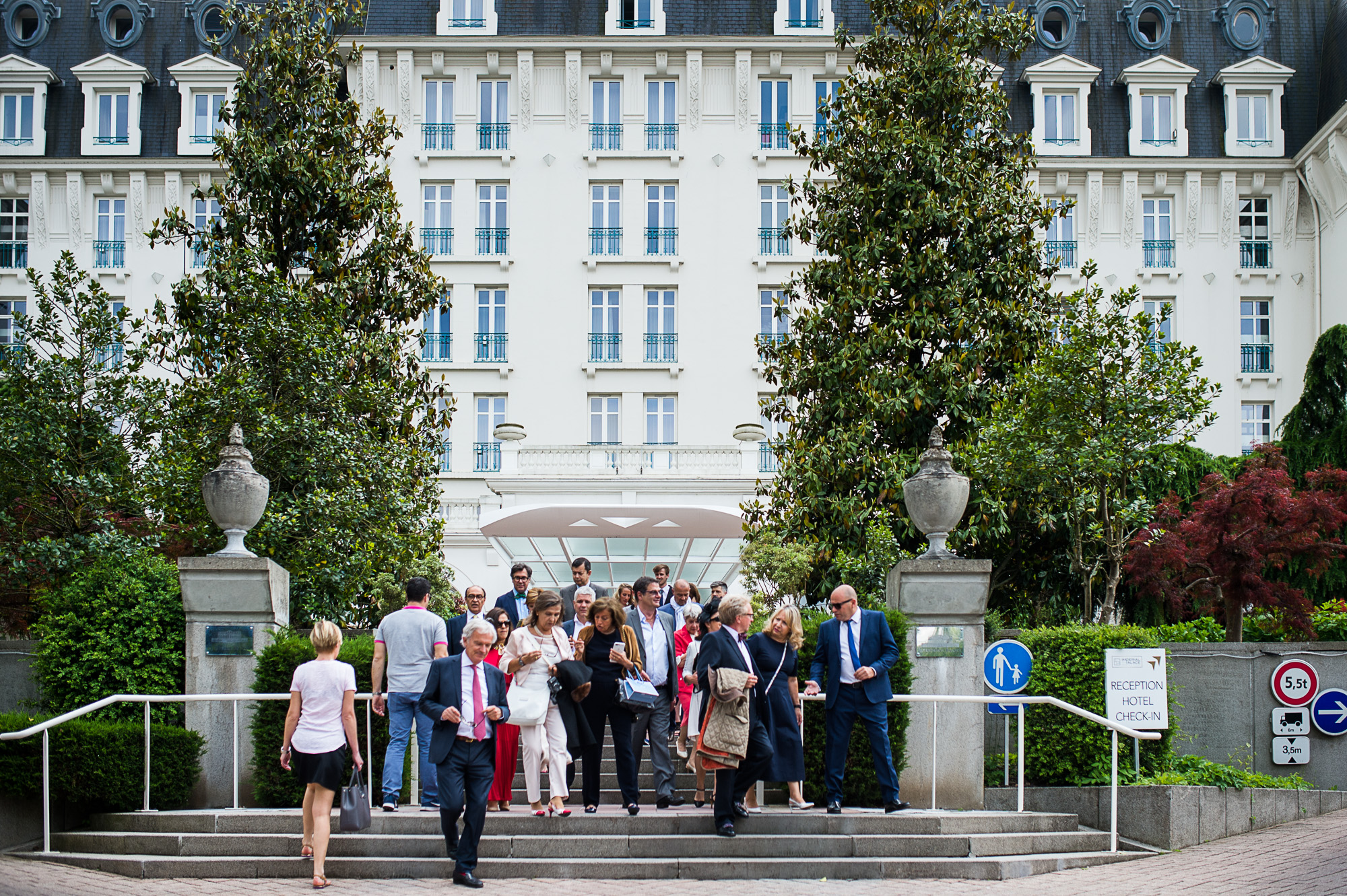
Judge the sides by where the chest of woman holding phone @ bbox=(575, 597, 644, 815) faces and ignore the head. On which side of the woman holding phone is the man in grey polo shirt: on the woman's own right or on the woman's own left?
on the woman's own right

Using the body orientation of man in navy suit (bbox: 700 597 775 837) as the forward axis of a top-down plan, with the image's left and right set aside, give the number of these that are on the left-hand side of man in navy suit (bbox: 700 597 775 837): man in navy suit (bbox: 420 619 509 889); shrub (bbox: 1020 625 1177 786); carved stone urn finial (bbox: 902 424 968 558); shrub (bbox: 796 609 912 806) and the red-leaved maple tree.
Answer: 4

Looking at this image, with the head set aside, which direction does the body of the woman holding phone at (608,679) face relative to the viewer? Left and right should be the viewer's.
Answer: facing the viewer

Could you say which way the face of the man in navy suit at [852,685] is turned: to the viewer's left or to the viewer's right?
to the viewer's left

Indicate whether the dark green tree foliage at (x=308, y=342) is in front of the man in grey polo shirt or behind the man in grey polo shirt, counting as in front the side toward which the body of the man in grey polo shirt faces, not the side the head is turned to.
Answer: in front

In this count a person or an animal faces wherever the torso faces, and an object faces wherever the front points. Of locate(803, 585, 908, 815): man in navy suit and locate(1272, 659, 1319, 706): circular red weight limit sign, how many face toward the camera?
2

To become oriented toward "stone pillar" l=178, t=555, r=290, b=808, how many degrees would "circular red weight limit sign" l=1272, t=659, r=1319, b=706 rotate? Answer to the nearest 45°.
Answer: approximately 45° to its right

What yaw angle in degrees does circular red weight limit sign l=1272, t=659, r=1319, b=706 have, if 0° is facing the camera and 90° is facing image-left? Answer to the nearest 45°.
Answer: approximately 0°

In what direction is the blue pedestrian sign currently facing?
toward the camera

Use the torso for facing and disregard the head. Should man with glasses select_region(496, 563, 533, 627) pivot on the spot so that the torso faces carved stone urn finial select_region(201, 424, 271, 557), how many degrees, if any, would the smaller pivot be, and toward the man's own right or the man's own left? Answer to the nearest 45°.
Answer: approximately 90° to the man's own right

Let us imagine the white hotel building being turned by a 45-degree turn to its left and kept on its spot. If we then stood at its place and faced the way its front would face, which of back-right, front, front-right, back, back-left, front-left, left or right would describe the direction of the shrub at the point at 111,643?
front-right

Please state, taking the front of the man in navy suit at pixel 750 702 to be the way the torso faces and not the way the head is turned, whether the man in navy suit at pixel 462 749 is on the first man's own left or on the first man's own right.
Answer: on the first man's own right

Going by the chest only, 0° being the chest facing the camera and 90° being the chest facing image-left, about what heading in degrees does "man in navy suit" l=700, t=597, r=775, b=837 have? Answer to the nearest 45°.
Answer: approximately 315°

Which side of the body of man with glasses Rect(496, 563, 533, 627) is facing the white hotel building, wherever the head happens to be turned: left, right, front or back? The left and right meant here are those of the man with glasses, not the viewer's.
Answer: back

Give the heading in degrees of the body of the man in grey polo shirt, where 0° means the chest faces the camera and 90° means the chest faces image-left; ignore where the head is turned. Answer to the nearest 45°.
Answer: approximately 180°
